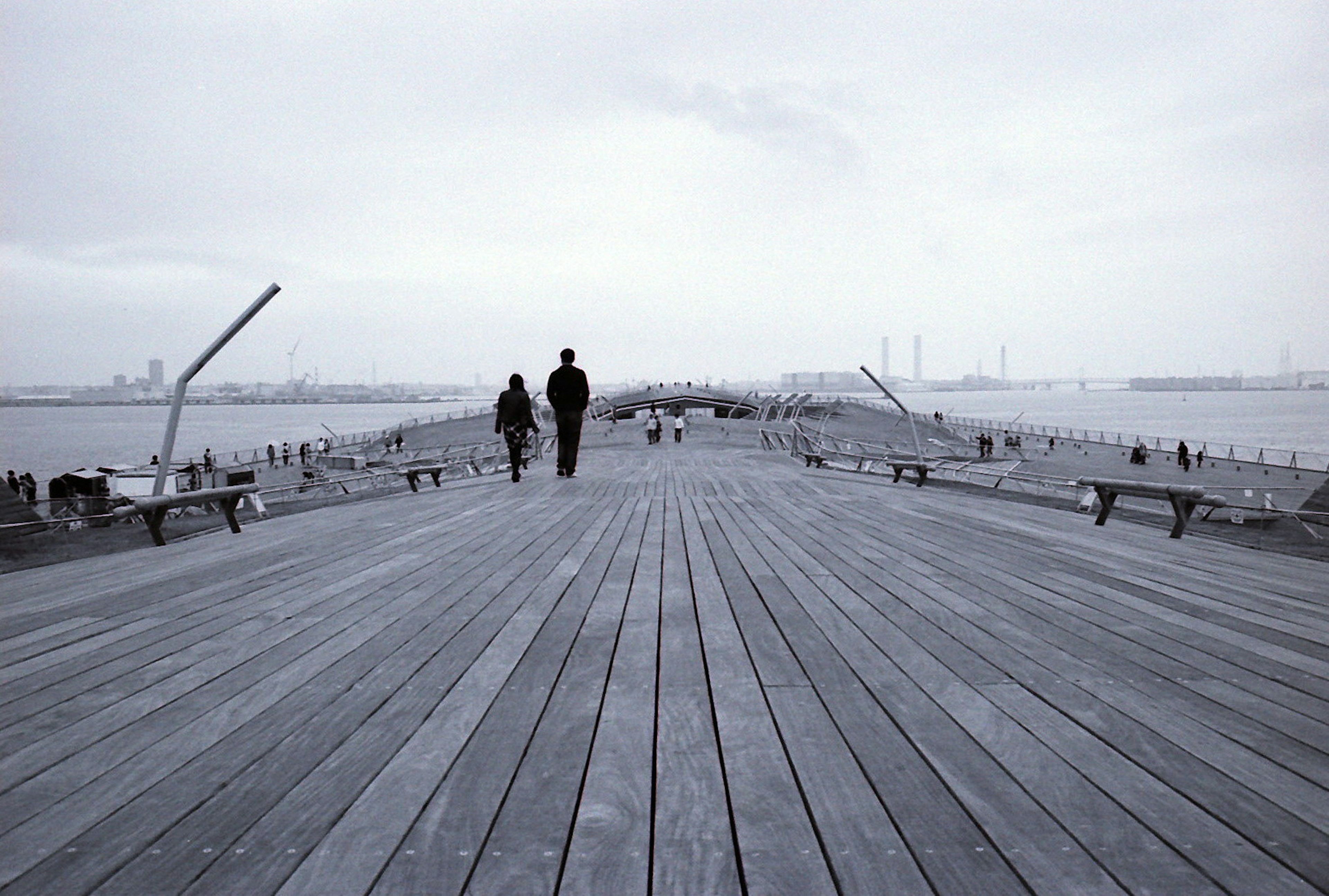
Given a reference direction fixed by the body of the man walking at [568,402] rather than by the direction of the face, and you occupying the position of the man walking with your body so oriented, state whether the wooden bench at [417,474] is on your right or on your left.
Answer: on your left

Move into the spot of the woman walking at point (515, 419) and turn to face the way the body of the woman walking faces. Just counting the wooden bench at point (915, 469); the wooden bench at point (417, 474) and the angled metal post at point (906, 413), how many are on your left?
1

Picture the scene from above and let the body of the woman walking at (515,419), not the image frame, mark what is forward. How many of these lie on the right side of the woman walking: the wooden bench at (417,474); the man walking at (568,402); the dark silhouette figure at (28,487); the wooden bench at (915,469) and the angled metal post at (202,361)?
2

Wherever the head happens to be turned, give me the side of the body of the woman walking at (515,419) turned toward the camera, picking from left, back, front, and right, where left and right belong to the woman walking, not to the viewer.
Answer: back

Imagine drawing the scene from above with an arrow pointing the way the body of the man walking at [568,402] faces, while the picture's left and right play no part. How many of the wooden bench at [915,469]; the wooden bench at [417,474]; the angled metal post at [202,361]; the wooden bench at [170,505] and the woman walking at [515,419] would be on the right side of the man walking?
1

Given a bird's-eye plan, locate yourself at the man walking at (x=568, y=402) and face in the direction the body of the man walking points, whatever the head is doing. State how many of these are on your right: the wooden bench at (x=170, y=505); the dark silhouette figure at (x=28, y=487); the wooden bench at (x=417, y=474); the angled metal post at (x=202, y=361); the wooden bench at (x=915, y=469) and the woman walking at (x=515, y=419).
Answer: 1

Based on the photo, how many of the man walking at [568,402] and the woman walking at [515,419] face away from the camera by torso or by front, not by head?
2

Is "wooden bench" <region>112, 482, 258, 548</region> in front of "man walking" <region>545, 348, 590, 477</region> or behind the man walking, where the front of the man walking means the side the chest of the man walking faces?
behind

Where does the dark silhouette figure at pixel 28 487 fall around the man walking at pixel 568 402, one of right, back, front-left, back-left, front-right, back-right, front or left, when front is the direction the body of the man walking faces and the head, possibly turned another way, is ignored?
front-left

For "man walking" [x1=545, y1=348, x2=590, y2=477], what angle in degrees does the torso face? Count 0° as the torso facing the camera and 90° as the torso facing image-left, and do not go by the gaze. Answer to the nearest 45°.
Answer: approximately 180°

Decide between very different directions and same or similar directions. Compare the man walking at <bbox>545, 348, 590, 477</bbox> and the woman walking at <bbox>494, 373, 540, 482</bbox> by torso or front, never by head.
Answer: same or similar directions
